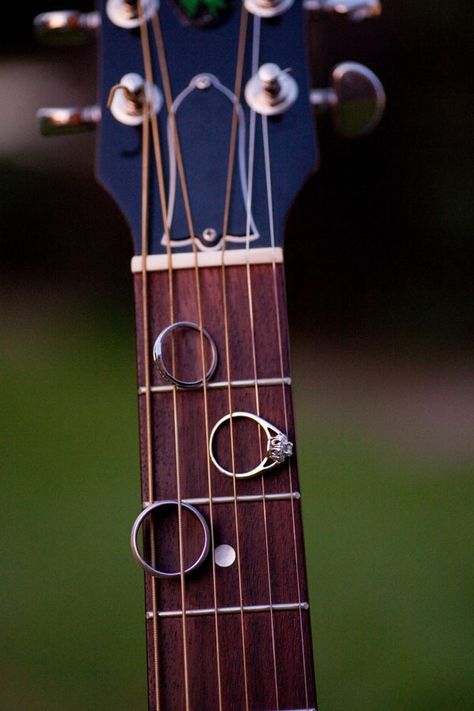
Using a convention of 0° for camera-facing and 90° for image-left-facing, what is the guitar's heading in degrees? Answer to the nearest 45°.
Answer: approximately 0°
